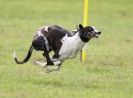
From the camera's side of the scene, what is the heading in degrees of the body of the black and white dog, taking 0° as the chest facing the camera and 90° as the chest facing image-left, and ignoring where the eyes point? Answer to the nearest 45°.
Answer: approximately 270°
